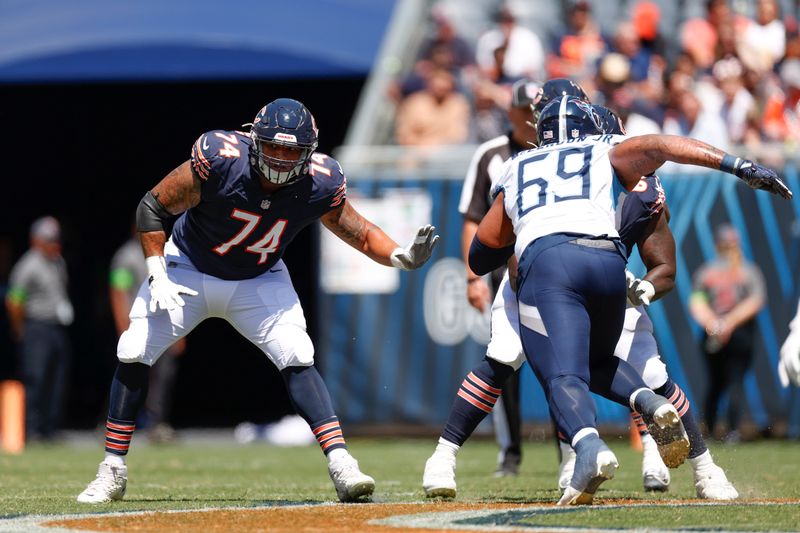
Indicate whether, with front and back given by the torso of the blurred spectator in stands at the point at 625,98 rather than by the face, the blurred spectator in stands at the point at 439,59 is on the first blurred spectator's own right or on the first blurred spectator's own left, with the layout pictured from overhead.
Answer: on the first blurred spectator's own right

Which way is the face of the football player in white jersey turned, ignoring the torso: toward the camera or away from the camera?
away from the camera

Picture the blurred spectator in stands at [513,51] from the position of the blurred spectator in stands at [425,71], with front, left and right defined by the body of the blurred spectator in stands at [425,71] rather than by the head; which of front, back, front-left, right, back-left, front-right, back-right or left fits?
left

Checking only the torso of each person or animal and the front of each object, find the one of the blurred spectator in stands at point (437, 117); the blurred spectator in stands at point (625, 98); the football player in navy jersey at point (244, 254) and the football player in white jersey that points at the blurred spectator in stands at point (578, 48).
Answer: the football player in white jersey

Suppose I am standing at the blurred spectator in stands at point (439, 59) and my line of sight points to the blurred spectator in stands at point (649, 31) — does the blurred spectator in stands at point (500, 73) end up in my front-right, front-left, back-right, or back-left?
front-right

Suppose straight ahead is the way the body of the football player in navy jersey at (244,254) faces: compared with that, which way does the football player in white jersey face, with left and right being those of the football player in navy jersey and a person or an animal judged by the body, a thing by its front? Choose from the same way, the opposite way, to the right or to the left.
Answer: the opposite way

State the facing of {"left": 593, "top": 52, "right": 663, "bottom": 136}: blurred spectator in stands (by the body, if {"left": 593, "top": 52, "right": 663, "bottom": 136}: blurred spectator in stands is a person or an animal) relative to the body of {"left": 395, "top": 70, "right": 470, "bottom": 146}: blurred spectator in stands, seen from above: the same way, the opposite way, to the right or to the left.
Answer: the same way

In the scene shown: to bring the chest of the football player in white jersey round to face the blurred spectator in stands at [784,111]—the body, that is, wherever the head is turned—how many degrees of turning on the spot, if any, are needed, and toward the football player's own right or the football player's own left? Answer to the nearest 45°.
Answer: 0° — they already face them

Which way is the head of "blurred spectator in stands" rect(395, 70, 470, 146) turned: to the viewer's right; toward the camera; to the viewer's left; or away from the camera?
toward the camera

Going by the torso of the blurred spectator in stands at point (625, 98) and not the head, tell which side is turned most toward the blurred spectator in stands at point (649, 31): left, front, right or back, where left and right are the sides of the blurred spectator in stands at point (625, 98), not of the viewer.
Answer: back

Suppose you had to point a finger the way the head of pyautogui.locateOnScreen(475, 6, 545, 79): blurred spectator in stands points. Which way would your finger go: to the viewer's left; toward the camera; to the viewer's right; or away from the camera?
toward the camera

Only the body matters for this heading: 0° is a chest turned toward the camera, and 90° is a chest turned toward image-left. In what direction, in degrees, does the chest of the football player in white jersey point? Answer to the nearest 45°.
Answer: approximately 180°

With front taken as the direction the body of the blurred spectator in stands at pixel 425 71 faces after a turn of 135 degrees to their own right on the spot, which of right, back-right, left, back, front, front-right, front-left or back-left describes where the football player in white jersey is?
back-left

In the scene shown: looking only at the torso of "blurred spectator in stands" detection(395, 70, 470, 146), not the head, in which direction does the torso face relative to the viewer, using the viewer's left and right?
facing the viewer

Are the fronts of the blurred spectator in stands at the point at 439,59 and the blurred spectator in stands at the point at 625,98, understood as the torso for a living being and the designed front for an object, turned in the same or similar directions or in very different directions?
same or similar directions

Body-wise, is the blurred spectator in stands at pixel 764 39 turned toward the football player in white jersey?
yes

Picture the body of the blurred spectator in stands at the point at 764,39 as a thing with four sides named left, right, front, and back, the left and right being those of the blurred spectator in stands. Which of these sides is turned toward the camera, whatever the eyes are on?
front

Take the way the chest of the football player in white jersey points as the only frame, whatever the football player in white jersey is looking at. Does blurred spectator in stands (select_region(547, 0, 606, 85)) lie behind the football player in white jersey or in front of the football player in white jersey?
in front
